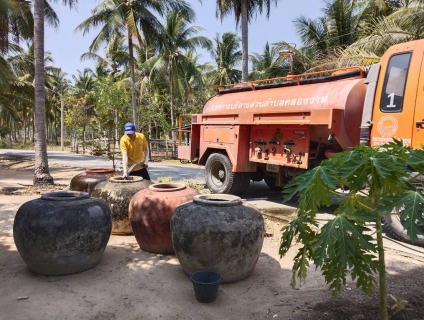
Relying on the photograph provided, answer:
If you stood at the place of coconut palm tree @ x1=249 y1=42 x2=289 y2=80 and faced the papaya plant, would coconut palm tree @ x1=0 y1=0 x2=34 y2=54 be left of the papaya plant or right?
right

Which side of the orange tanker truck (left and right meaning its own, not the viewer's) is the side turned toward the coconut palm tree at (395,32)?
left

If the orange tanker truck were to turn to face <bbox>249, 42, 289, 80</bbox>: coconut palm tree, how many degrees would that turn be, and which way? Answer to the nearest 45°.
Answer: approximately 135° to its left

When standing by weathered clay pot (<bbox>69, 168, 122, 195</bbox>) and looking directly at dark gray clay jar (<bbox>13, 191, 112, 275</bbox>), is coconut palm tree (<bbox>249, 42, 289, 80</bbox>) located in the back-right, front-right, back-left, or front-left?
back-left
